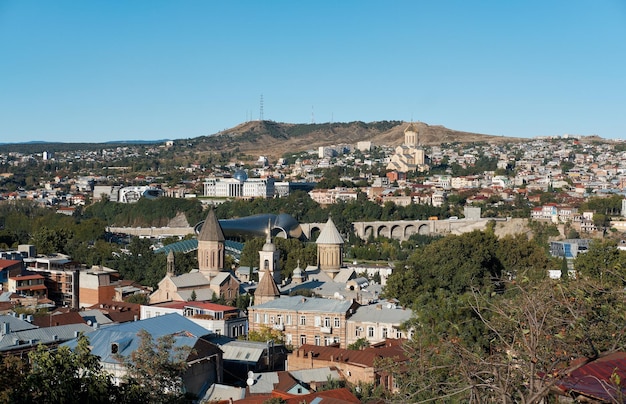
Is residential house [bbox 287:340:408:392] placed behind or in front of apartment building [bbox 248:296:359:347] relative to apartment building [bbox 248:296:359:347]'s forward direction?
in front

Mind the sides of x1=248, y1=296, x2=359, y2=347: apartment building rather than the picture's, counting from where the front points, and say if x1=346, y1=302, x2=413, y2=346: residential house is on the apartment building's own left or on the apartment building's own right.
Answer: on the apartment building's own left

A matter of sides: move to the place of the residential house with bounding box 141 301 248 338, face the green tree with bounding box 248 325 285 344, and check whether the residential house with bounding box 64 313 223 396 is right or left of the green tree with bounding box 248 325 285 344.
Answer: right

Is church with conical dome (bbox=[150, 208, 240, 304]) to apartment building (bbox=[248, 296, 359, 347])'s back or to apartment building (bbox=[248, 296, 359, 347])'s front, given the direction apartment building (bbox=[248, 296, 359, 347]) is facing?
to the back

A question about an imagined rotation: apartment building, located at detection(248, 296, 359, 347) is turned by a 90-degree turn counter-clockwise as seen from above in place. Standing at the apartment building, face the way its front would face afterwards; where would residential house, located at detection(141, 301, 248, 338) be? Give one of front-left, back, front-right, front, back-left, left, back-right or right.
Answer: back

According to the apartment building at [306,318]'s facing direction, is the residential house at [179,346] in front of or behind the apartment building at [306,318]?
in front

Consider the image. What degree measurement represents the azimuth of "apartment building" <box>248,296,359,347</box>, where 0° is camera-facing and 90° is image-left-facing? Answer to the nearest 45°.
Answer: approximately 0°
